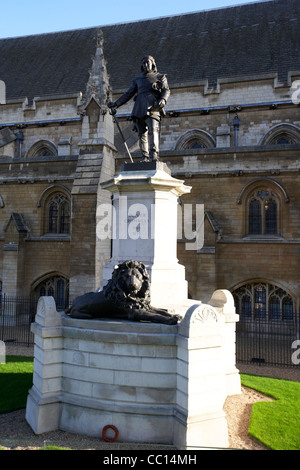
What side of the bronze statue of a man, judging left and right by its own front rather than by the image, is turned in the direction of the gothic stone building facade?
back

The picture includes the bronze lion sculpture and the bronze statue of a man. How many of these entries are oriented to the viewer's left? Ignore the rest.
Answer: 0

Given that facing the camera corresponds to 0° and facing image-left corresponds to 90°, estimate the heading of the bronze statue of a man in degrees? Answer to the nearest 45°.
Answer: approximately 0°

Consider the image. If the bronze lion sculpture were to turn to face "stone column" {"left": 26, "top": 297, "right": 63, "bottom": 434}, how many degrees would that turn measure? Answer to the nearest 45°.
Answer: approximately 135° to its right

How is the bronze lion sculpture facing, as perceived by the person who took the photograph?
facing the viewer and to the right of the viewer

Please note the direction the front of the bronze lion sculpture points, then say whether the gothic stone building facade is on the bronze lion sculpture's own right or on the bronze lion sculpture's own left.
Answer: on the bronze lion sculpture's own left

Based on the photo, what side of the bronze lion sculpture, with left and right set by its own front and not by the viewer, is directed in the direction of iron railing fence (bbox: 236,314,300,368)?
left
